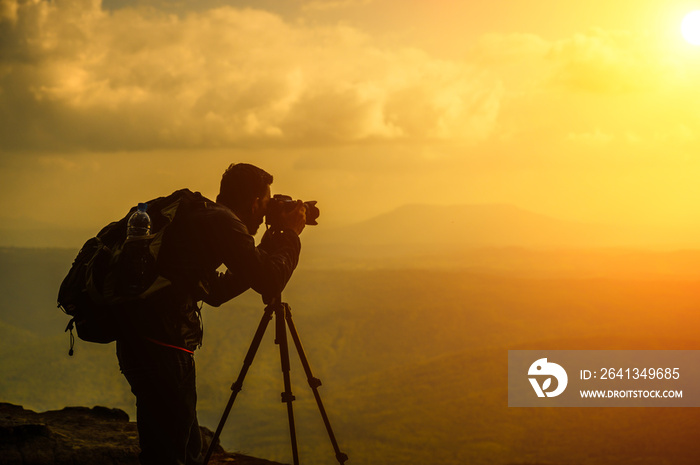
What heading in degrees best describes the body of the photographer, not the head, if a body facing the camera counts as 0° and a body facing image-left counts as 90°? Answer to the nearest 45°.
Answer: approximately 270°

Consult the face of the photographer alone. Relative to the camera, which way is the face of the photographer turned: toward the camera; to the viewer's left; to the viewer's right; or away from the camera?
to the viewer's right
